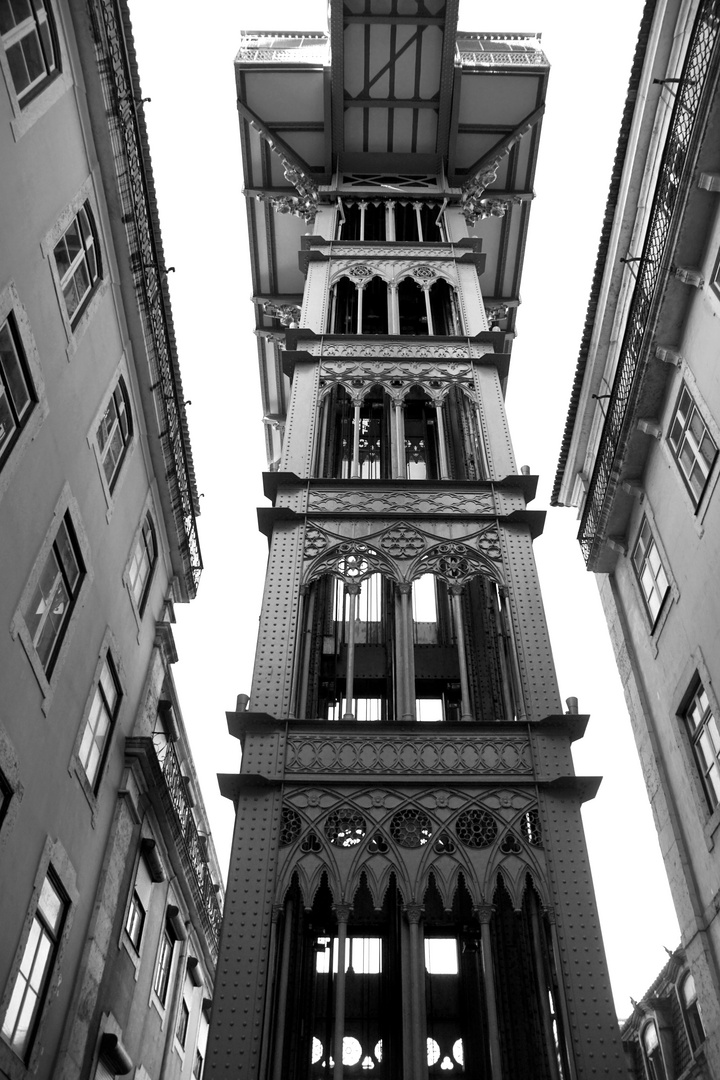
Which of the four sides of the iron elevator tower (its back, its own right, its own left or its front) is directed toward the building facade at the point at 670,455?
left

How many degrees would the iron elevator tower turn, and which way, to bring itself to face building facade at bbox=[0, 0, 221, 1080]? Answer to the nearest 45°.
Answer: approximately 90° to its right

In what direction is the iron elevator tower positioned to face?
toward the camera

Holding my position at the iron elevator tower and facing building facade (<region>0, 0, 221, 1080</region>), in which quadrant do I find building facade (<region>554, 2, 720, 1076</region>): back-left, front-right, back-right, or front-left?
back-left
